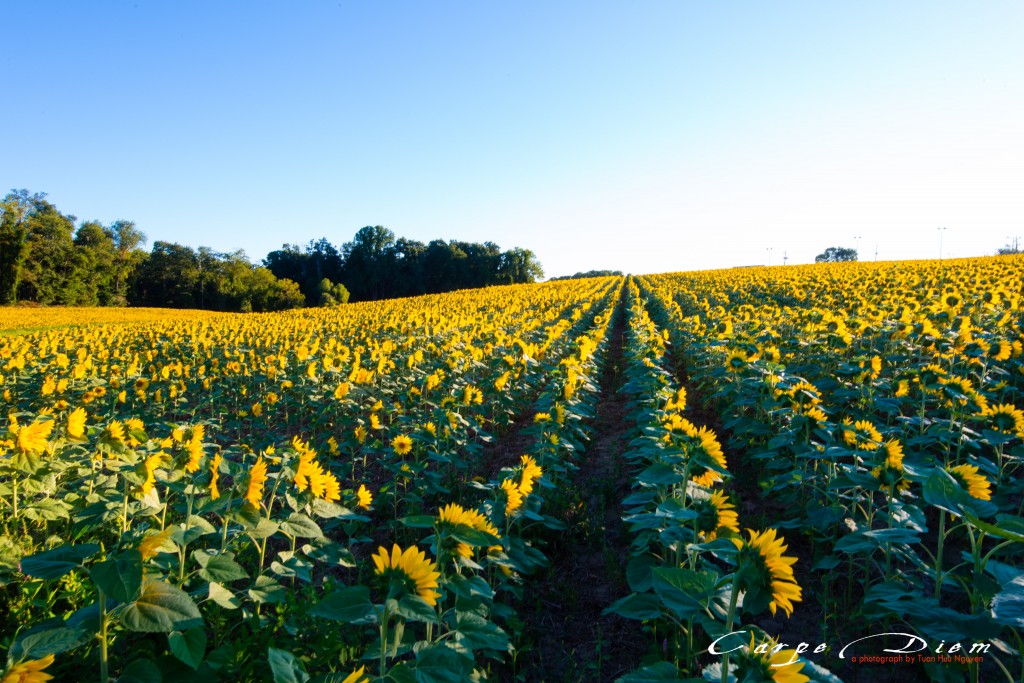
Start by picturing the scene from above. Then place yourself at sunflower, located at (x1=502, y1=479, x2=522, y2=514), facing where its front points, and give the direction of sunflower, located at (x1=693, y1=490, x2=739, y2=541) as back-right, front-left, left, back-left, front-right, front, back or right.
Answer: front-right

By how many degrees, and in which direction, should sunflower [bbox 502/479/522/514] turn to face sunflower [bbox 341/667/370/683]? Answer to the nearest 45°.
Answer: approximately 90° to its right

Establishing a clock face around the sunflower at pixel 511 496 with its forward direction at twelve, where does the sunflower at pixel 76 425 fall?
the sunflower at pixel 76 425 is roughly at 6 o'clock from the sunflower at pixel 511 496.

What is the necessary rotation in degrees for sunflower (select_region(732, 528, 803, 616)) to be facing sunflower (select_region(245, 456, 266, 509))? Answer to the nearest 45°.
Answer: approximately 135° to its left

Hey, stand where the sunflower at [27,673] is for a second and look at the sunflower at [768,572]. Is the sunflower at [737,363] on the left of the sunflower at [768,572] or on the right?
left

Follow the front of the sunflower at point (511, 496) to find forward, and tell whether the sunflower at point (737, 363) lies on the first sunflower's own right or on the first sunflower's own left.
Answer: on the first sunflower's own left

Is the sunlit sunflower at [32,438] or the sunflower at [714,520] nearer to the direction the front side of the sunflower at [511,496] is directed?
the sunflower
